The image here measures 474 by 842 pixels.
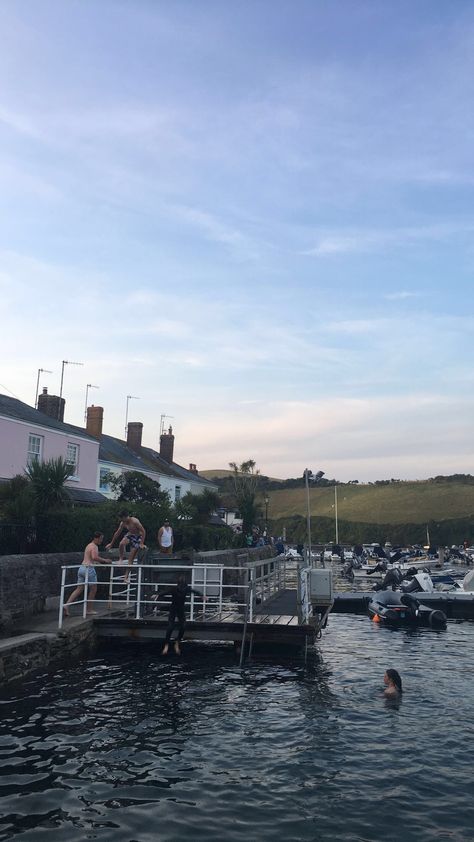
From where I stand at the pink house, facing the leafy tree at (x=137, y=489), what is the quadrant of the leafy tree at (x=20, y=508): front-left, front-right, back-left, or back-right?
back-right

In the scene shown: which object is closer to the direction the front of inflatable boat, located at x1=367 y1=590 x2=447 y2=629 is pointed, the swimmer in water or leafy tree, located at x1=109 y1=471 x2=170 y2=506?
the leafy tree

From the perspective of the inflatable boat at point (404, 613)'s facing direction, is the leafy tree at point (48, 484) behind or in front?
in front

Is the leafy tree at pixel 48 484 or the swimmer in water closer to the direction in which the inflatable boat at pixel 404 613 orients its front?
the leafy tree

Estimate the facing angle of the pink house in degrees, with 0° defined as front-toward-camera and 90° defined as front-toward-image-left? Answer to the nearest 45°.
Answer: approximately 315°

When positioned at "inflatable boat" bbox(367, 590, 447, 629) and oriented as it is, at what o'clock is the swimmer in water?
The swimmer in water is roughly at 9 o'clock from the inflatable boat.

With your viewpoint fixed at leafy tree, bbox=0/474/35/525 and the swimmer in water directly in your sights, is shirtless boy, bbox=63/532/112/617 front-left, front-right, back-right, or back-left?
front-right

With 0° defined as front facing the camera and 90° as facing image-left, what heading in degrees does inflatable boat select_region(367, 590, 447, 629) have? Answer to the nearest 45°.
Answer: approximately 90°

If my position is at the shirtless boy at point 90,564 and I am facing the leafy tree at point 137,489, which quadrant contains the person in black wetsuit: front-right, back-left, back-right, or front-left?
back-right

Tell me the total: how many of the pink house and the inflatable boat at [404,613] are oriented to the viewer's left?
1

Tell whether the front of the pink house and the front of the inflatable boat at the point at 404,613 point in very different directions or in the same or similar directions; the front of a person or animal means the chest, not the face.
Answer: very different directions

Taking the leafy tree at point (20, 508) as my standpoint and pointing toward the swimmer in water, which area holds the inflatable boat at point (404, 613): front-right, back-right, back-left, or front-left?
front-left

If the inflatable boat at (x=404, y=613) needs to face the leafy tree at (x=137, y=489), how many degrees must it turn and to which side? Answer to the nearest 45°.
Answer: approximately 45° to its right

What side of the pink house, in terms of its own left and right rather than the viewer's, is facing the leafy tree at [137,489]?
left

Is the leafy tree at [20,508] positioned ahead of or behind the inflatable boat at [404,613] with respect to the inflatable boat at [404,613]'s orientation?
ahead
